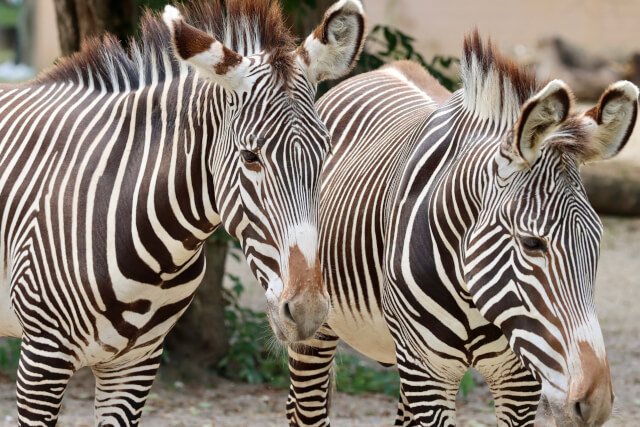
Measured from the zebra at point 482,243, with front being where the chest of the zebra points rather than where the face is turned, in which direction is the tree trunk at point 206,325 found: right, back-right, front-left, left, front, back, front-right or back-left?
back

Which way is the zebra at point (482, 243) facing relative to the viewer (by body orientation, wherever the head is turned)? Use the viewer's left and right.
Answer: facing the viewer and to the right of the viewer

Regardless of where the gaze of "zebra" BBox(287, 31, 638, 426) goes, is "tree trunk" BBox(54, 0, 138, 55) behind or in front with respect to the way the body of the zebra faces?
behind
